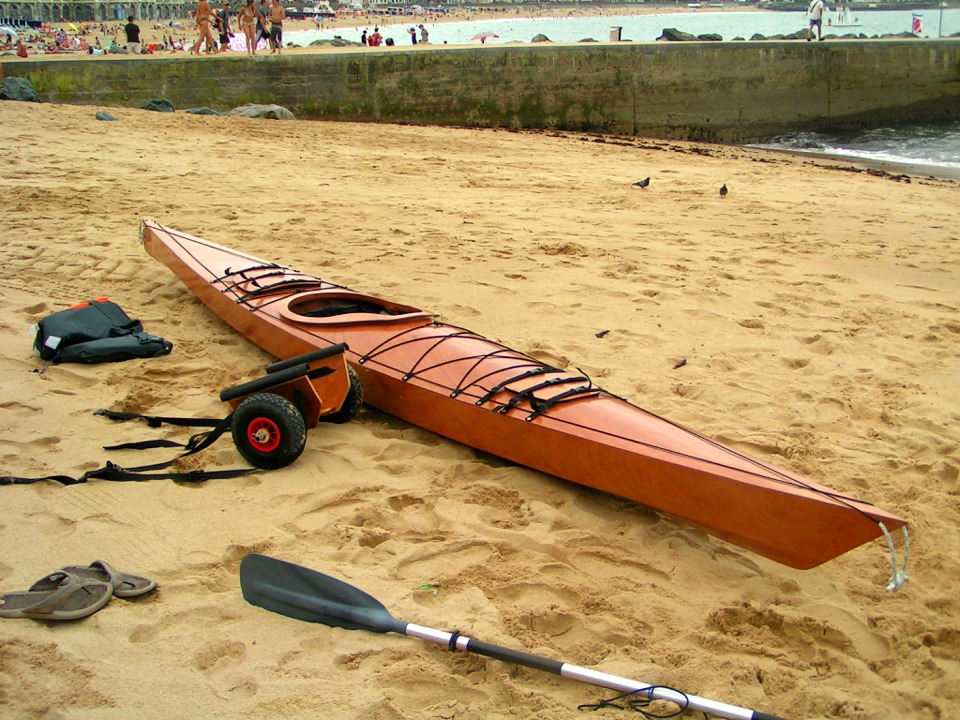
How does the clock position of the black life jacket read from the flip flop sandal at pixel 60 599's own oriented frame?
The black life jacket is roughly at 9 o'clock from the flip flop sandal.

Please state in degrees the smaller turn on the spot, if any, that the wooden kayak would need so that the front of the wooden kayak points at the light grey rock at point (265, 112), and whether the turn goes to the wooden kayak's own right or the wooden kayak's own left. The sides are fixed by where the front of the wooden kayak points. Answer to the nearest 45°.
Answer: approximately 135° to the wooden kayak's own left

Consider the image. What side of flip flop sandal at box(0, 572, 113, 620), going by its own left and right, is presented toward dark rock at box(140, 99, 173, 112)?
left

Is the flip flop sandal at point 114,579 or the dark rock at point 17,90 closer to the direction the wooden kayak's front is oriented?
the flip flop sandal

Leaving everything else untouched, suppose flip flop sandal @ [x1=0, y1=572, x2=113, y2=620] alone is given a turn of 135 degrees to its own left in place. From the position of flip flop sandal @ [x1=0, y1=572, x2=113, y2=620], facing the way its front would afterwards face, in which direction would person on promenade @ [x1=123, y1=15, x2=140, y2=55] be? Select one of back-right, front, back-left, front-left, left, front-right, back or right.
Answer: front-right

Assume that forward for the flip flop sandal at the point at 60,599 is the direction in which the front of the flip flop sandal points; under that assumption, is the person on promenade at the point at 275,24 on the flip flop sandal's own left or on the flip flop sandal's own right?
on the flip flop sandal's own left

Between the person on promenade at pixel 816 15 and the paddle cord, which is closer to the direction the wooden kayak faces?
the paddle cord

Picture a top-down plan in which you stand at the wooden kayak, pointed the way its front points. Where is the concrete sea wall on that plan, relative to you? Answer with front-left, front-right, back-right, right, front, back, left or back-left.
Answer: back-left

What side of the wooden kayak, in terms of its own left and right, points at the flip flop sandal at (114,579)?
right

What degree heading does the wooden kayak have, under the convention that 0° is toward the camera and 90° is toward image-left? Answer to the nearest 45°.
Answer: approximately 315°

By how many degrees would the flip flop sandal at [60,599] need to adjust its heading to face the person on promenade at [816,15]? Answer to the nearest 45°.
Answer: approximately 45° to its left

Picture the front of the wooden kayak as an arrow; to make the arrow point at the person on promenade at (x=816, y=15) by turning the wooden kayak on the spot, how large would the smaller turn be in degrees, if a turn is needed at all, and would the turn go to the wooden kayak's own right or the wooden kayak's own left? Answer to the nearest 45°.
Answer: approximately 135° to the wooden kayak's own left
